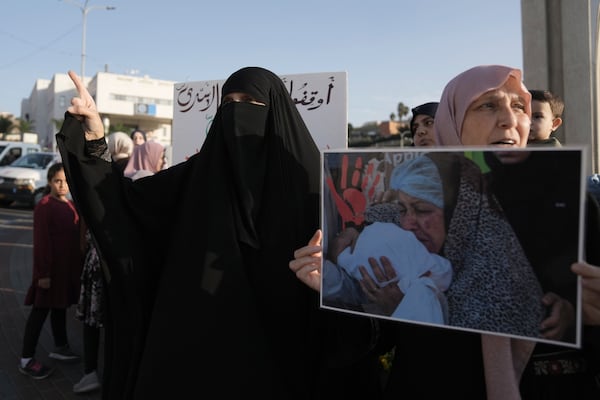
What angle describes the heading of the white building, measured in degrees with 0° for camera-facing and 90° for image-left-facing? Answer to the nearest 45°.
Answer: approximately 315°

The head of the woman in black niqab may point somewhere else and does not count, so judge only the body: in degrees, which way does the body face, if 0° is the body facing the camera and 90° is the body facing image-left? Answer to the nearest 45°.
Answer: approximately 45°

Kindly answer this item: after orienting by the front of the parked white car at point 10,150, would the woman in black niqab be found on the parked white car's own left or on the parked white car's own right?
on the parked white car's own left

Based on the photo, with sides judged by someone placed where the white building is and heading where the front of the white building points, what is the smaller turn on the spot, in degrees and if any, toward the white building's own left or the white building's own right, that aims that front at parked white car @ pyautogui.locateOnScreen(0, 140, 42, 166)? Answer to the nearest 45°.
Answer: approximately 45° to the white building's own right

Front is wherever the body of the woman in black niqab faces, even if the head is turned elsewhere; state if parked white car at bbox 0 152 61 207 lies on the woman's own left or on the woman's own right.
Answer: on the woman's own right

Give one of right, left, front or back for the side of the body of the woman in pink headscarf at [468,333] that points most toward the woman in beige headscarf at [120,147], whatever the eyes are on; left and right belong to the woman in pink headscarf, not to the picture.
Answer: back

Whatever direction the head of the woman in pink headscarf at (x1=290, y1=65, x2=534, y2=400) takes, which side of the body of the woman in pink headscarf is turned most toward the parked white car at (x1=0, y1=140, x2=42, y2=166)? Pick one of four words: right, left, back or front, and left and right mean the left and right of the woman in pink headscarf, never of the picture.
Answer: back

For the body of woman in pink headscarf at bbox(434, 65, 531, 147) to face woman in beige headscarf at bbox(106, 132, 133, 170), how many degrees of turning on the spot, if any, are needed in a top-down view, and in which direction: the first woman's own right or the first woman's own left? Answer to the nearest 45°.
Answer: approximately 180°
